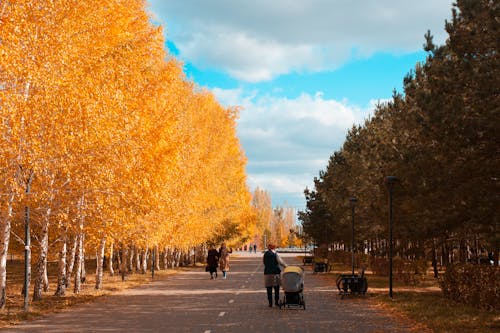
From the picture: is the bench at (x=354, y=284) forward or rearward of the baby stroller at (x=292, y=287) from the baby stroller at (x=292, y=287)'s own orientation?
forward
